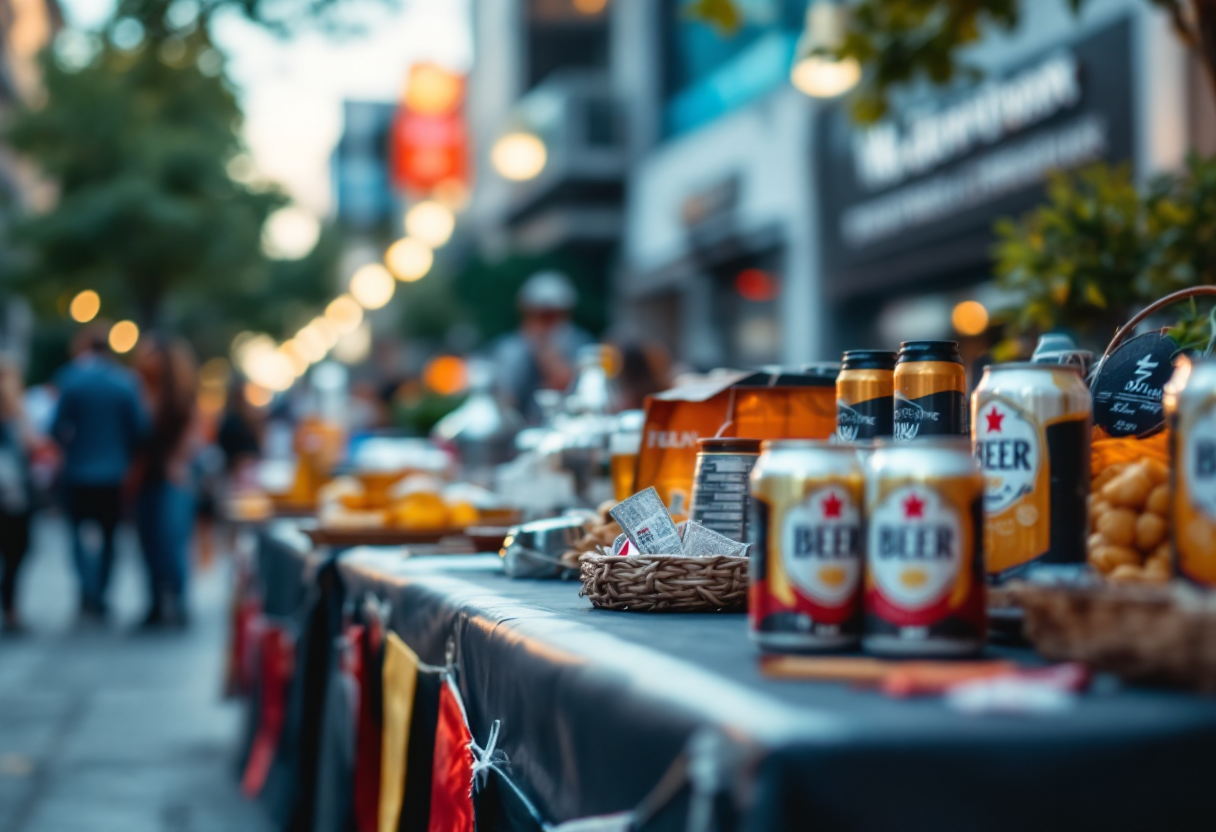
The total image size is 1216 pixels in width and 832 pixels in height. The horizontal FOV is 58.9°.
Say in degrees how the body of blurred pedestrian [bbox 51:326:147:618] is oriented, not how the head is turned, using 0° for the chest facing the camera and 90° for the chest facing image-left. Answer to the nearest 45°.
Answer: approximately 180°

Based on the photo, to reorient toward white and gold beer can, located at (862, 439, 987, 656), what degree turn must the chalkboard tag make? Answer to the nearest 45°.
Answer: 0° — it already faces it

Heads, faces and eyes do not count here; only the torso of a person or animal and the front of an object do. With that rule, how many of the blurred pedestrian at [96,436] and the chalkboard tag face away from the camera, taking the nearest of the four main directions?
1

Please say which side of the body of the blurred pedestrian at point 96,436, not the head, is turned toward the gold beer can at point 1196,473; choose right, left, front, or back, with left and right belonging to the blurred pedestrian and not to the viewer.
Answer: back

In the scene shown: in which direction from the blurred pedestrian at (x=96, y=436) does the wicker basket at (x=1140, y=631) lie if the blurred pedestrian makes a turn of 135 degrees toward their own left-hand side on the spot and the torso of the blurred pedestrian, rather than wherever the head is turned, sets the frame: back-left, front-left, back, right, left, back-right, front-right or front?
front-left

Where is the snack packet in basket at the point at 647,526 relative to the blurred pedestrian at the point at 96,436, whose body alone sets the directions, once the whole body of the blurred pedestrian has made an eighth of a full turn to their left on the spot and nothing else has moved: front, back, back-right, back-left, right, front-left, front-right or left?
back-left

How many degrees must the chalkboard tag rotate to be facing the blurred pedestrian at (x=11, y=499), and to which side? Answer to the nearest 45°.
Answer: approximately 135° to its right

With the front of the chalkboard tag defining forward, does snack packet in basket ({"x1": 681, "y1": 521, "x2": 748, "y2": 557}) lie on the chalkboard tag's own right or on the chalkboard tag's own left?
on the chalkboard tag's own right

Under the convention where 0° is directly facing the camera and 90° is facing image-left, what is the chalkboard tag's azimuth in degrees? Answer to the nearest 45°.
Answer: approximately 0°

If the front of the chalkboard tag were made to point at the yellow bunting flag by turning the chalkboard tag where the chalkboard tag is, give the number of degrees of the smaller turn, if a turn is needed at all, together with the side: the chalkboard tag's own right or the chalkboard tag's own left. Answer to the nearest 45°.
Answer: approximately 90° to the chalkboard tag's own right

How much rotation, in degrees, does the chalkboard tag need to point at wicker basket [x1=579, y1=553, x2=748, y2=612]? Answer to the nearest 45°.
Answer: approximately 45° to its right
